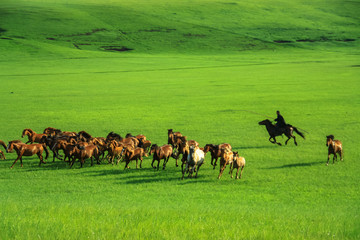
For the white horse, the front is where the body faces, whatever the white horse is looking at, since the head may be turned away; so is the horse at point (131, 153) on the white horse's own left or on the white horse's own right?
on the white horse's own right

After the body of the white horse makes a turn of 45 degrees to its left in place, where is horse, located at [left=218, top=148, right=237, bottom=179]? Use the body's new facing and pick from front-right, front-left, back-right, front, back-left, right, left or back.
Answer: left

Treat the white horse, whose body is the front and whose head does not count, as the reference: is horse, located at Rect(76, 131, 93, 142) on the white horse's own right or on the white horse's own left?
on the white horse's own right

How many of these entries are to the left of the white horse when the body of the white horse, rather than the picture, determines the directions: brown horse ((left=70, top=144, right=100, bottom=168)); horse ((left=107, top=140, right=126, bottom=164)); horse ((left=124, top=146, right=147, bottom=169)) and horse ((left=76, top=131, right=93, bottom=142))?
0

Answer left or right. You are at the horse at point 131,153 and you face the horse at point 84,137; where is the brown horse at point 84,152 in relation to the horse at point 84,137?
left

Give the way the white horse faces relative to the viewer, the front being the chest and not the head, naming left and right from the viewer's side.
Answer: facing the viewer and to the left of the viewer

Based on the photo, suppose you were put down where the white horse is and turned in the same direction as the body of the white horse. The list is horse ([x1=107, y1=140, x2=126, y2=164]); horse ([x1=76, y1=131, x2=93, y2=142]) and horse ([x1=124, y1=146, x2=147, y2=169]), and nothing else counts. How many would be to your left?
0

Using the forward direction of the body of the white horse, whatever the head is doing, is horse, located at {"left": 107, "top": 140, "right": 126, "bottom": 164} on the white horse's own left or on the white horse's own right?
on the white horse's own right
